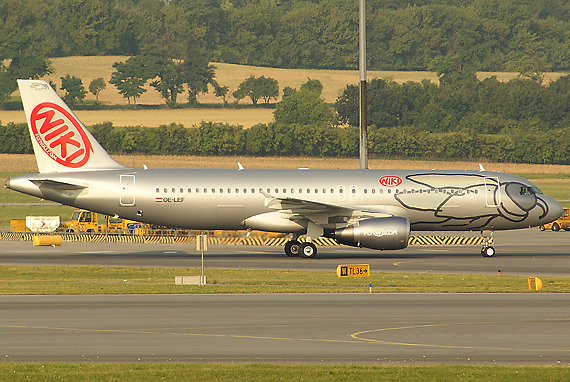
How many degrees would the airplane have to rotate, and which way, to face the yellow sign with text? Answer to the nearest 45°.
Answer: approximately 45° to its right

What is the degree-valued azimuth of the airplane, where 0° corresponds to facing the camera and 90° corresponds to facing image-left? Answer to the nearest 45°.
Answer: approximately 270°

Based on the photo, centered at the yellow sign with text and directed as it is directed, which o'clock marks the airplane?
The airplane is roughly at 5 o'clock from the yellow sign with text.

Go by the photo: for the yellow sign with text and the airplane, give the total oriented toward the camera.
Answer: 1

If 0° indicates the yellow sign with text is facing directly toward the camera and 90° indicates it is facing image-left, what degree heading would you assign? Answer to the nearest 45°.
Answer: approximately 0°

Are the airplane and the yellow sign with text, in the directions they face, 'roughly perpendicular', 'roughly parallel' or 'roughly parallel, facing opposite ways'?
roughly perpendicular
